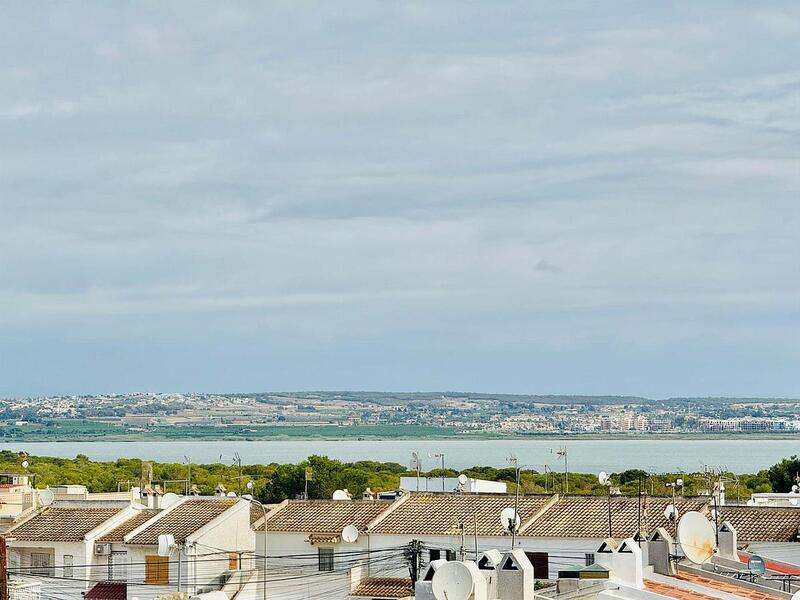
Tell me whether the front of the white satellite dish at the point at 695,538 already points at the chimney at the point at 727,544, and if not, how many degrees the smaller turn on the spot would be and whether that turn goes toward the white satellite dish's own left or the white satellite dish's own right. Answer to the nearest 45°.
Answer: approximately 135° to the white satellite dish's own left

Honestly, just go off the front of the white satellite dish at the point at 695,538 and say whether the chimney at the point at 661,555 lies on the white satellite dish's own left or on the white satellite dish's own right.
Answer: on the white satellite dish's own right

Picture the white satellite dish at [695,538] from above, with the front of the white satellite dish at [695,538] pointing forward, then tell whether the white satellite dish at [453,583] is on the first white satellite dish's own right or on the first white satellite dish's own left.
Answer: on the first white satellite dish's own right
